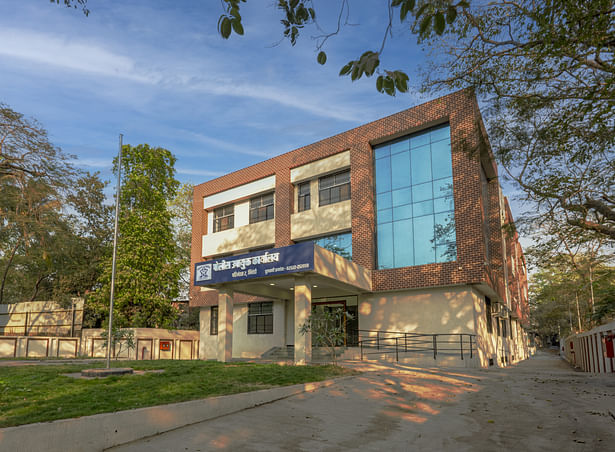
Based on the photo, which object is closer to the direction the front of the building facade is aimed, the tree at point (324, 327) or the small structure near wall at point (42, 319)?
the tree

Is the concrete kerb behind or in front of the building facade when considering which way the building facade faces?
in front

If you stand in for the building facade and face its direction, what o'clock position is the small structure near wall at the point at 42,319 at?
The small structure near wall is roughly at 2 o'clock from the building facade.

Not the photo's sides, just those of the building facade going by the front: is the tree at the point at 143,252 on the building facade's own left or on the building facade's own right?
on the building facade's own right

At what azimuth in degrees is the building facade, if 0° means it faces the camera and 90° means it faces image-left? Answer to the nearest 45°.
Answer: approximately 45°

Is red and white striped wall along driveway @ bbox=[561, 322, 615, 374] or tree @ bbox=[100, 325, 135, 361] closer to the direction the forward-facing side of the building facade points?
the tree

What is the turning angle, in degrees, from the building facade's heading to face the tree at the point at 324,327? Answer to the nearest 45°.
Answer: approximately 45° to its left

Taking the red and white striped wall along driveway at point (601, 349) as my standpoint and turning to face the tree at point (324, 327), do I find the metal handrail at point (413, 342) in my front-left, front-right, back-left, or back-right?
front-right

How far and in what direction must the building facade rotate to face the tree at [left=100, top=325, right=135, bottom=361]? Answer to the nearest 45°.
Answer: approximately 45° to its right
